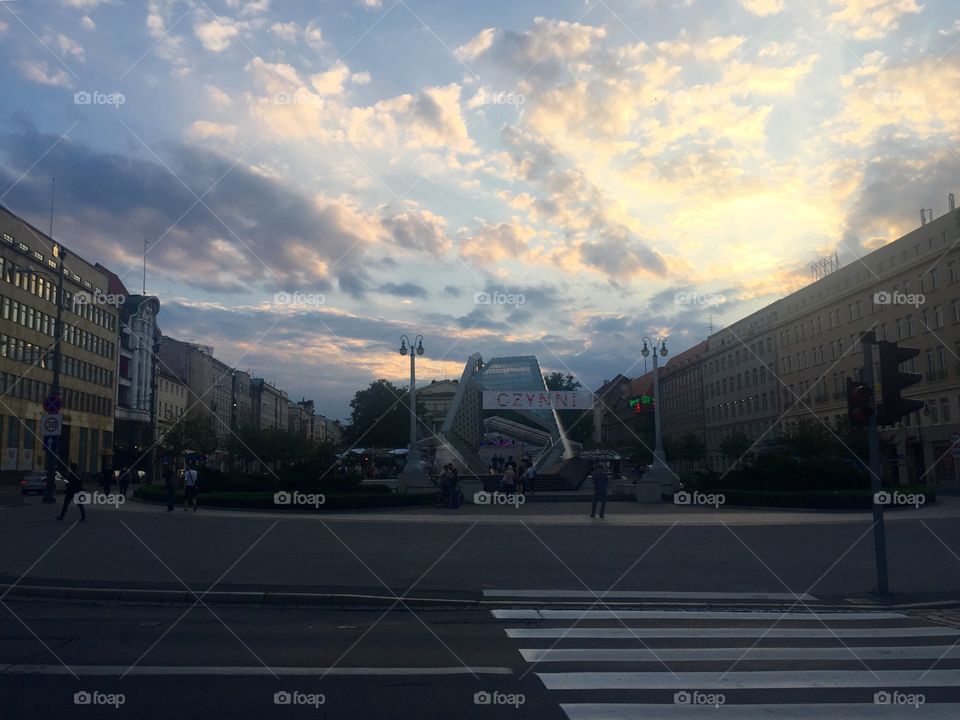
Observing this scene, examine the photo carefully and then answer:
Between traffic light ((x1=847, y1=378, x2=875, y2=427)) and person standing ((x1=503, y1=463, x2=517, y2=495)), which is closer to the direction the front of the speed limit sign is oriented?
the traffic light

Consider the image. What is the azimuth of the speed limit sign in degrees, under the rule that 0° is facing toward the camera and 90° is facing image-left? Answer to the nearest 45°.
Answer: approximately 0°

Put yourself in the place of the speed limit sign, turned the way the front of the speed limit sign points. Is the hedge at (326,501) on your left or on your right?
on your left

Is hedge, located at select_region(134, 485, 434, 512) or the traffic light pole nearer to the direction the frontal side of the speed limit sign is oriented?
the traffic light pole

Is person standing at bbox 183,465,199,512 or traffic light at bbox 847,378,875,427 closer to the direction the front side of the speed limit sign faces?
the traffic light

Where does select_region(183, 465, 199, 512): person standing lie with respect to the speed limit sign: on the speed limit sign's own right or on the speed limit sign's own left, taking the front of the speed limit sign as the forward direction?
on the speed limit sign's own left

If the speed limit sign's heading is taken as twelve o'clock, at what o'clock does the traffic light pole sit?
The traffic light pole is roughly at 11 o'clock from the speed limit sign.

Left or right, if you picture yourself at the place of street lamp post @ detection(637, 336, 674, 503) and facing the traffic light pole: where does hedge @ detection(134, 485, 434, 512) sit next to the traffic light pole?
right

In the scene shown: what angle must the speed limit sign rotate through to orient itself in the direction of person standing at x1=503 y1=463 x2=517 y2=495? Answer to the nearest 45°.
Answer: approximately 90° to its left

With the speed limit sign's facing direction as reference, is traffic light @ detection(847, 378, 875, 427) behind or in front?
in front
